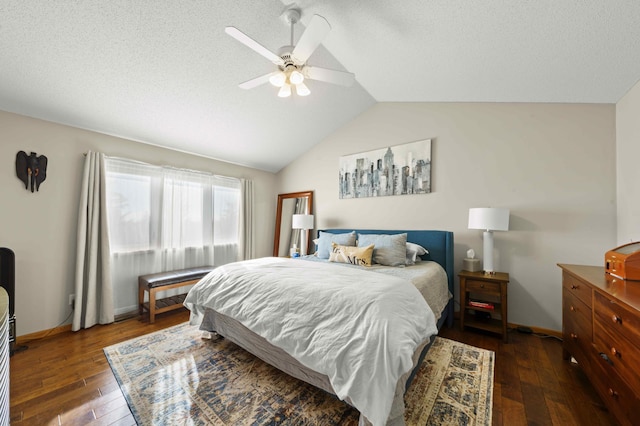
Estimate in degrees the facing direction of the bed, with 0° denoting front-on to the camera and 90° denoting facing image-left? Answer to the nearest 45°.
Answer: approximately 45°

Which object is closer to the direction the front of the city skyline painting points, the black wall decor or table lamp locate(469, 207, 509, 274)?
the black wall decor

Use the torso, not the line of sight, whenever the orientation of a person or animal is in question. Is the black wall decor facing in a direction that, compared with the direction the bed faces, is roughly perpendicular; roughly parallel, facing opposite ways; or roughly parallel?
roughly perpendicular

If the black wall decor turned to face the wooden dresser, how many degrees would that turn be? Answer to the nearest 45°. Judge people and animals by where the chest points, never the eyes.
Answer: approximately 45° to its left

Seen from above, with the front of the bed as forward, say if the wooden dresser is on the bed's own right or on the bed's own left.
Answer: on the bed's own left

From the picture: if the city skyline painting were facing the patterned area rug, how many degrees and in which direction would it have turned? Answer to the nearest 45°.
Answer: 0° — it already faces it

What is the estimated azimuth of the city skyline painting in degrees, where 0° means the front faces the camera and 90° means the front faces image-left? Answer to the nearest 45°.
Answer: approximately 45°

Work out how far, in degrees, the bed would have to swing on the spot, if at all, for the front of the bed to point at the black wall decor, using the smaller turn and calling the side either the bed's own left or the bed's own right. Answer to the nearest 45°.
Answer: approximately 45° to the bed's own right
